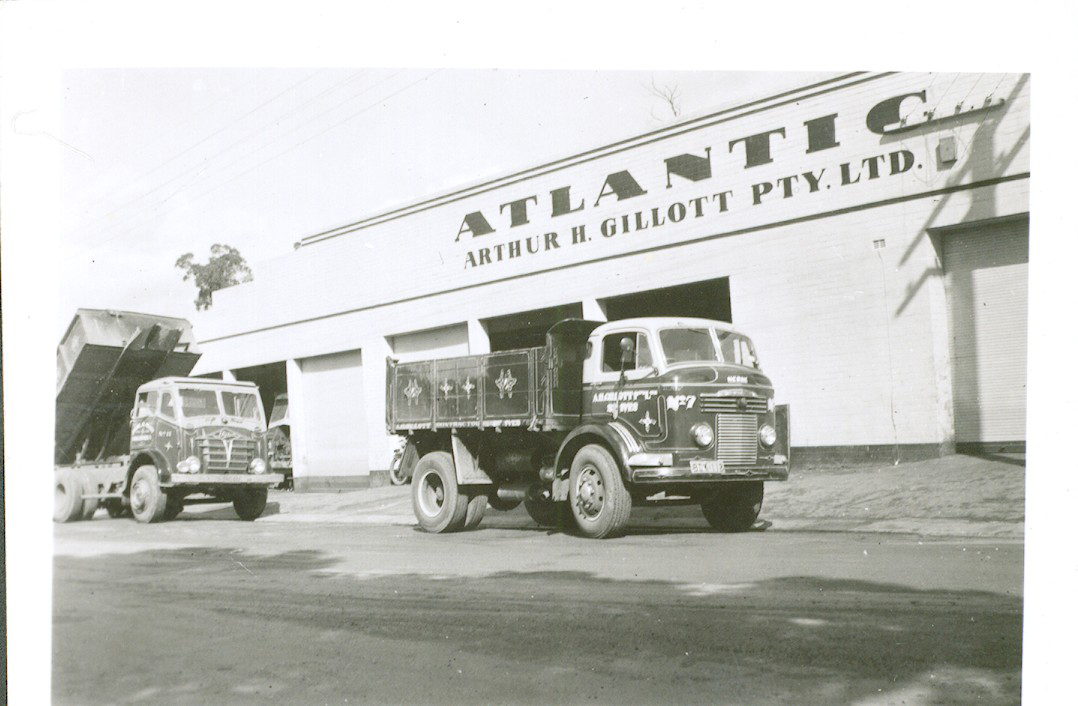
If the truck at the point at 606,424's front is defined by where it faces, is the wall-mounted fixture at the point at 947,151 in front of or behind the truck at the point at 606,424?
in front

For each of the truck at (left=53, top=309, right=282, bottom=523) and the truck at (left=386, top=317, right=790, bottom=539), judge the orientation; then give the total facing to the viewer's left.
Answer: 0

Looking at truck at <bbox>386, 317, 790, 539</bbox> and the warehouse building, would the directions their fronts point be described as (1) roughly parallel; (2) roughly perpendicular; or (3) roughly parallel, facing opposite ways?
roughly perpendicular

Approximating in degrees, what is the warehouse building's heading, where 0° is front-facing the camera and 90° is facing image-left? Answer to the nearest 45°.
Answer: approximately 45°

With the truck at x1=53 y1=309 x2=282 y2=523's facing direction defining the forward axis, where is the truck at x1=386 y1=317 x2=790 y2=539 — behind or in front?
in front

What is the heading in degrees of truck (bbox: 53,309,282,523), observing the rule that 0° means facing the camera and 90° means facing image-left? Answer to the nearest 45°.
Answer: approximately 315°

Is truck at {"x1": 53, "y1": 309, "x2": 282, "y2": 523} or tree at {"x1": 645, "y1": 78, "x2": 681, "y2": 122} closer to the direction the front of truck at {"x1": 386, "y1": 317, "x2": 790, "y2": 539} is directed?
the tree
